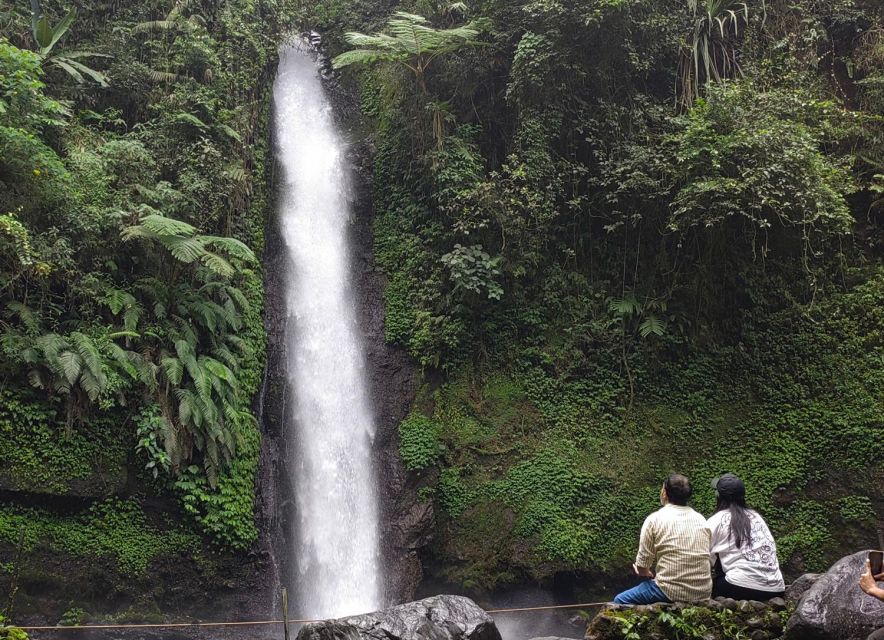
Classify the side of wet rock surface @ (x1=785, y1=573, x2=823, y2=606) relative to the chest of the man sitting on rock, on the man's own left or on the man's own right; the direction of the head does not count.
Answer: on the man's own right

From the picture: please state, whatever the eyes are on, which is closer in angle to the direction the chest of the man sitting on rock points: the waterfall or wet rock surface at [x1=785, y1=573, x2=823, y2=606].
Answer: the waterfall

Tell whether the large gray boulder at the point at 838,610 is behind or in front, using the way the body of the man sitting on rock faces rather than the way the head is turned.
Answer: behind

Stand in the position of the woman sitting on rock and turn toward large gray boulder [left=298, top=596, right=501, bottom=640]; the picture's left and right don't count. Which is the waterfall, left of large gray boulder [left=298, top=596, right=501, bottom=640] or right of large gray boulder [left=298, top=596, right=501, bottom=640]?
right

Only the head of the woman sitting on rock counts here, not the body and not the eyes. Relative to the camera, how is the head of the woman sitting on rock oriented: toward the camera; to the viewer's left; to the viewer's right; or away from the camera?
away from the camera

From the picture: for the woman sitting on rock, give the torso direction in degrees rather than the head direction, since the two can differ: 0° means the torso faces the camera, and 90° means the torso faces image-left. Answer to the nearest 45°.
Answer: approximately 135°

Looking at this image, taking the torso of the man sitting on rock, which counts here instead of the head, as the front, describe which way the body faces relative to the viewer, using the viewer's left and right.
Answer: facing away from the viewer and to the left of the viewer

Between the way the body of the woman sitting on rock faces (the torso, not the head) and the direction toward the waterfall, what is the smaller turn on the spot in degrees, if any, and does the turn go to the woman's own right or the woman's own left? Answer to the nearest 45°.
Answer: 0° — they already face it

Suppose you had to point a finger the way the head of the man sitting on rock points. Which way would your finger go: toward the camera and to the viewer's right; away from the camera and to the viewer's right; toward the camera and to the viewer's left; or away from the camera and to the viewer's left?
away from the camera and to the viewer's left
